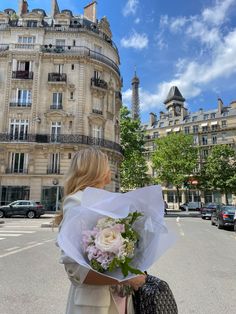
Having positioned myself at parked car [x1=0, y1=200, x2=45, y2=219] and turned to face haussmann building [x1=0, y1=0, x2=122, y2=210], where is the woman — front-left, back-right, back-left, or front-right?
back-right

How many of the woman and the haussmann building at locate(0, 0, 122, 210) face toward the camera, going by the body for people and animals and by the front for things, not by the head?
1

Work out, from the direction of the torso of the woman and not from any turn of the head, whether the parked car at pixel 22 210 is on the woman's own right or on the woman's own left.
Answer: on the woman's own left

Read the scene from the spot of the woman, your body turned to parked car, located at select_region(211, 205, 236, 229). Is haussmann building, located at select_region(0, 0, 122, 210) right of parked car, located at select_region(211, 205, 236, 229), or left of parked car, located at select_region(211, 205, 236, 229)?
left

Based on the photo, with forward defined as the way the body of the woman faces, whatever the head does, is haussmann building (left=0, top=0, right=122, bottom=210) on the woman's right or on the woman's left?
on the woman's left

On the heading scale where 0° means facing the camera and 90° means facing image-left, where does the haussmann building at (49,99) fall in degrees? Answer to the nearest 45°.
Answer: approximately 0°

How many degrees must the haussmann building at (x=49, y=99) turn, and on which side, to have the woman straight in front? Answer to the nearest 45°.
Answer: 0° — it already faces them
